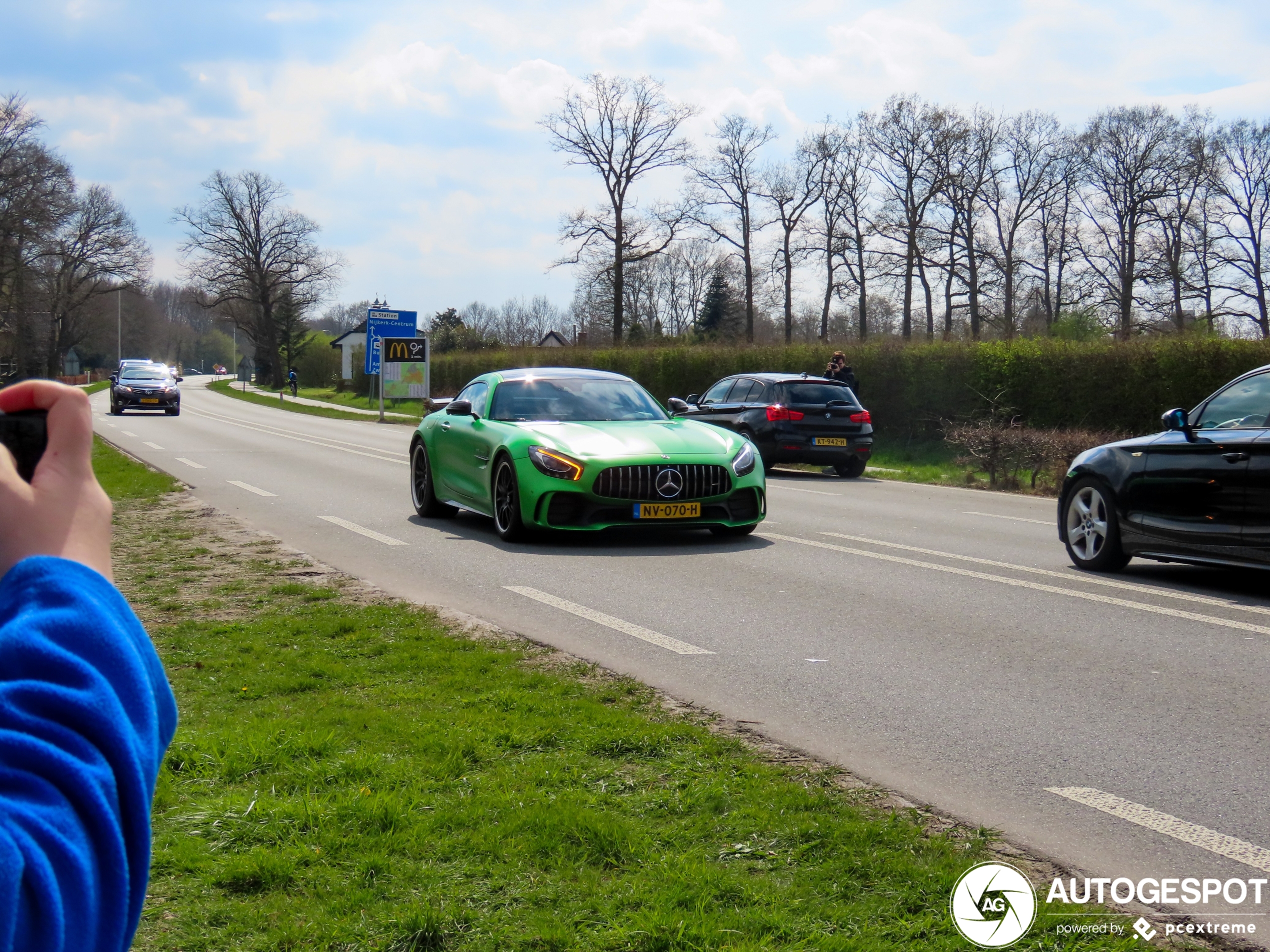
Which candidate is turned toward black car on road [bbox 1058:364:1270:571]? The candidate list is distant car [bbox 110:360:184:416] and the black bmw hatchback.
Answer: the distant car

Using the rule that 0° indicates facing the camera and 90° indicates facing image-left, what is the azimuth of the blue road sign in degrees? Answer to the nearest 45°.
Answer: approximately 0°

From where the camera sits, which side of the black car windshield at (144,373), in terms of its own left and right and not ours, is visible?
front

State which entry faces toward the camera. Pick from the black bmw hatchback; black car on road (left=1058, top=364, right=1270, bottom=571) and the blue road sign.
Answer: the blue road sign

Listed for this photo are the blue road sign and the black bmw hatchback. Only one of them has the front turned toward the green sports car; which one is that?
the blue road sign

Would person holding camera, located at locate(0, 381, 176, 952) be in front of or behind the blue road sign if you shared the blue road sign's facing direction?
in front

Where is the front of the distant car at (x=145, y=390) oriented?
toward the camera

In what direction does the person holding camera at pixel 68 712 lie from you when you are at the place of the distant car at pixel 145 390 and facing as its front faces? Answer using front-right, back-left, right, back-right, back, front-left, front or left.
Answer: front

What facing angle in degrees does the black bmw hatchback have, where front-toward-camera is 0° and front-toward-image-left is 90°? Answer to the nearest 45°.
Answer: approximately 135°

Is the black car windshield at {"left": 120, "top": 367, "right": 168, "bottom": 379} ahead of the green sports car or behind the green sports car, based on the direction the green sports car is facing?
behind

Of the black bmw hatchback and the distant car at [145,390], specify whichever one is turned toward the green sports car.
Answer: the distant car

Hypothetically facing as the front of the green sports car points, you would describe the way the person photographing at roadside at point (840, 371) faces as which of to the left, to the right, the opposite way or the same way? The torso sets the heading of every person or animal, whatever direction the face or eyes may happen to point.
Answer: to the right

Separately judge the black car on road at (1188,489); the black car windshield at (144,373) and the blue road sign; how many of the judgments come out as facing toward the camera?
2

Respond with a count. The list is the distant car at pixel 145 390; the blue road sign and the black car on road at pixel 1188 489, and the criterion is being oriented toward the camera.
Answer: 2

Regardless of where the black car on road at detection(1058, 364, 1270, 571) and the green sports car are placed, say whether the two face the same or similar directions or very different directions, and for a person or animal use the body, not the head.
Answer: very different directions
